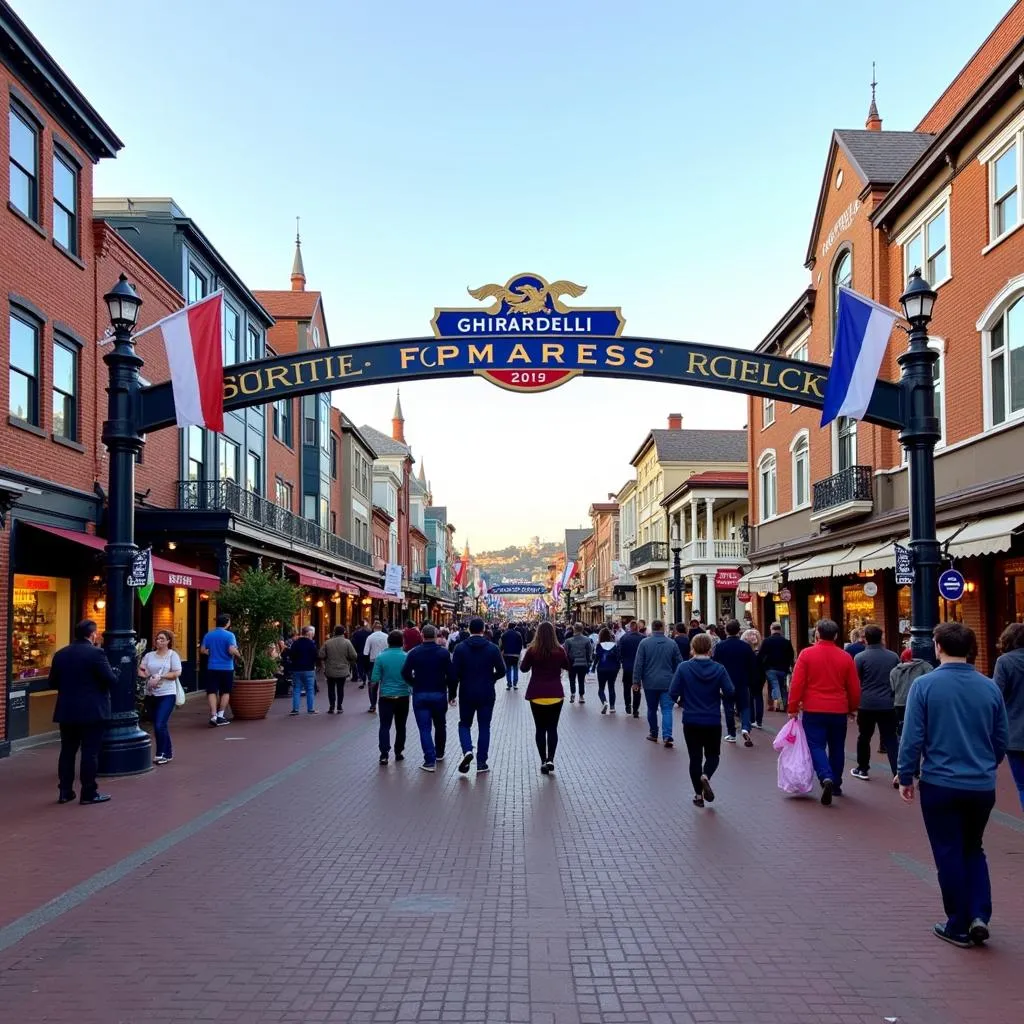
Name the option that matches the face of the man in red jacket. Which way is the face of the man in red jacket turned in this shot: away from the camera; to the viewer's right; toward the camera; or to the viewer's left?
away from the camera

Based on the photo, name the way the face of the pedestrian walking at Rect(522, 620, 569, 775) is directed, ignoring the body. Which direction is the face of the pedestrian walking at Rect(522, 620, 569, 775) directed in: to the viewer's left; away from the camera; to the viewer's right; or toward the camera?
away from the camera

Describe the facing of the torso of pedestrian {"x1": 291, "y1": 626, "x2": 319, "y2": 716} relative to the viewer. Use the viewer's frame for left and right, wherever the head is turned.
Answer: facing away from the viewer

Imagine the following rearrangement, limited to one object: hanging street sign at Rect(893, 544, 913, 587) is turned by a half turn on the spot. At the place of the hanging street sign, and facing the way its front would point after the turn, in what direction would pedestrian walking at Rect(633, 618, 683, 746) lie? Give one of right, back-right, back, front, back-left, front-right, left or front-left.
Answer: front-left

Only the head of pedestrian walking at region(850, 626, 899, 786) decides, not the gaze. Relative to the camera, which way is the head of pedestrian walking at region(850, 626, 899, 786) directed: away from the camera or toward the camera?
away from the camera

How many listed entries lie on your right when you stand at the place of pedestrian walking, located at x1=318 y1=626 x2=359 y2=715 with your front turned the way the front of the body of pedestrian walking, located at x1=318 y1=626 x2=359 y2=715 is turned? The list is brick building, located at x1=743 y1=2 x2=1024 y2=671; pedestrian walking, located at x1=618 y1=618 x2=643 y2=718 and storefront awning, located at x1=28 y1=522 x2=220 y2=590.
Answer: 2

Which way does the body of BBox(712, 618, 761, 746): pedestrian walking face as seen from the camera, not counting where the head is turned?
away from the camera

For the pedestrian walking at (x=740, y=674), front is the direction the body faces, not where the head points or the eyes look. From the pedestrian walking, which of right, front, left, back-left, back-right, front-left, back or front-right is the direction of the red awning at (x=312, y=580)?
front-left

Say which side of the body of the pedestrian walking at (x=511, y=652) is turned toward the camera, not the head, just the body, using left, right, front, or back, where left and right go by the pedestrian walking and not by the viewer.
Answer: back

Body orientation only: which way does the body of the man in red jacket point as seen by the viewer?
away from the camera

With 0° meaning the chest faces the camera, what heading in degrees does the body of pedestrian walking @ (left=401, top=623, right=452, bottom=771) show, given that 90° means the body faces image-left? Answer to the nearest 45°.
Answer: approximately 180°

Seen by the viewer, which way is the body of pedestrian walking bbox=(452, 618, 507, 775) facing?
away from the camera

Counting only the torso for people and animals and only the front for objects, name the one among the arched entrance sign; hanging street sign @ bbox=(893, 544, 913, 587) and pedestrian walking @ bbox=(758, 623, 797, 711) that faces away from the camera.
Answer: the pedestrian walking
